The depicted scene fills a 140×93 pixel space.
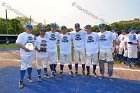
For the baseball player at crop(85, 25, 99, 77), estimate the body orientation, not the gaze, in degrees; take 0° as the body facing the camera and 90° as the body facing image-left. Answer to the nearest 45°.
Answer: approximately 0°

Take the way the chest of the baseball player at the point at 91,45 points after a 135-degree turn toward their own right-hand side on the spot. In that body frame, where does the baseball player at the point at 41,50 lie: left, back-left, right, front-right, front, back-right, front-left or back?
front-left

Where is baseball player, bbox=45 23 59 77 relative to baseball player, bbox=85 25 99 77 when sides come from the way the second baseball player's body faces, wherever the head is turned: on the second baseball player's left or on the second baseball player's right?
on the second baseball player's right

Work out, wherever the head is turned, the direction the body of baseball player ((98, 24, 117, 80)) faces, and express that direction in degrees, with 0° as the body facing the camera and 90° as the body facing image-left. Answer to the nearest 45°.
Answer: approximately 45°

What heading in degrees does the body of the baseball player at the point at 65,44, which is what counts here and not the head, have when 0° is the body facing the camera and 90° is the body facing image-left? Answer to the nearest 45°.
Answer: approximately 0°

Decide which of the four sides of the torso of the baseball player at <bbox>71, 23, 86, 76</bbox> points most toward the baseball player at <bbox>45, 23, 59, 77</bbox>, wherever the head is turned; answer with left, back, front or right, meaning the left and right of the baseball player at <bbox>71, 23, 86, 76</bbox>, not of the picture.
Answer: right

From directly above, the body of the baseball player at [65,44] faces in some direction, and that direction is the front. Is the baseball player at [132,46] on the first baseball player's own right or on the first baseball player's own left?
on the first baseball player's own left

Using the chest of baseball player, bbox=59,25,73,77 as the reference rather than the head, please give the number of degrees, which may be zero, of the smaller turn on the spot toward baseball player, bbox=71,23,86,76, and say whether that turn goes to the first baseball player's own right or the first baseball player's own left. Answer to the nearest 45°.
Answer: approximately 90° to the first baseball player's own left

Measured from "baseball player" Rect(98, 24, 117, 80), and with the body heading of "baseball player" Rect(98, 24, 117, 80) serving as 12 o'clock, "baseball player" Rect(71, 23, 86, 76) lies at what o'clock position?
"baseball player" Rect(71, 23, 86, 76) is roughly at 2 o'clock from "baseball player" Rect(98, 24, 117, 80).
